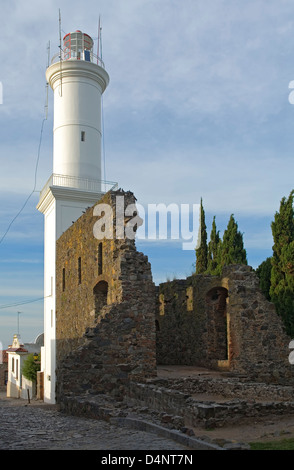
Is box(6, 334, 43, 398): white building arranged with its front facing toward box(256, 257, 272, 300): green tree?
no

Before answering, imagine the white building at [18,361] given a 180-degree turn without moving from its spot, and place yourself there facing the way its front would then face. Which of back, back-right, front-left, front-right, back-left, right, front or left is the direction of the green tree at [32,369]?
back-right

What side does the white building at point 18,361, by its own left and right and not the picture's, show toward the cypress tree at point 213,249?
left

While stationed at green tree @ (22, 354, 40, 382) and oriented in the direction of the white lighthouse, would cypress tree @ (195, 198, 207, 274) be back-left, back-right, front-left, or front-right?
front-left

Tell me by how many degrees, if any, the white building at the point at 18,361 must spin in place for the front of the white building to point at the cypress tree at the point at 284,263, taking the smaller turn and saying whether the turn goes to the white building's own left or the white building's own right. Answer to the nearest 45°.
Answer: approximately 45° to the white building's own left

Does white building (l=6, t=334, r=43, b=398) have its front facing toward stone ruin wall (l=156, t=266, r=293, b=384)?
no

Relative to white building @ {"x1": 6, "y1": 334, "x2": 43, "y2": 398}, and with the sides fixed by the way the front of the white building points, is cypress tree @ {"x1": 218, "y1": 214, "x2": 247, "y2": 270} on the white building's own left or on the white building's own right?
on the white building's own left
